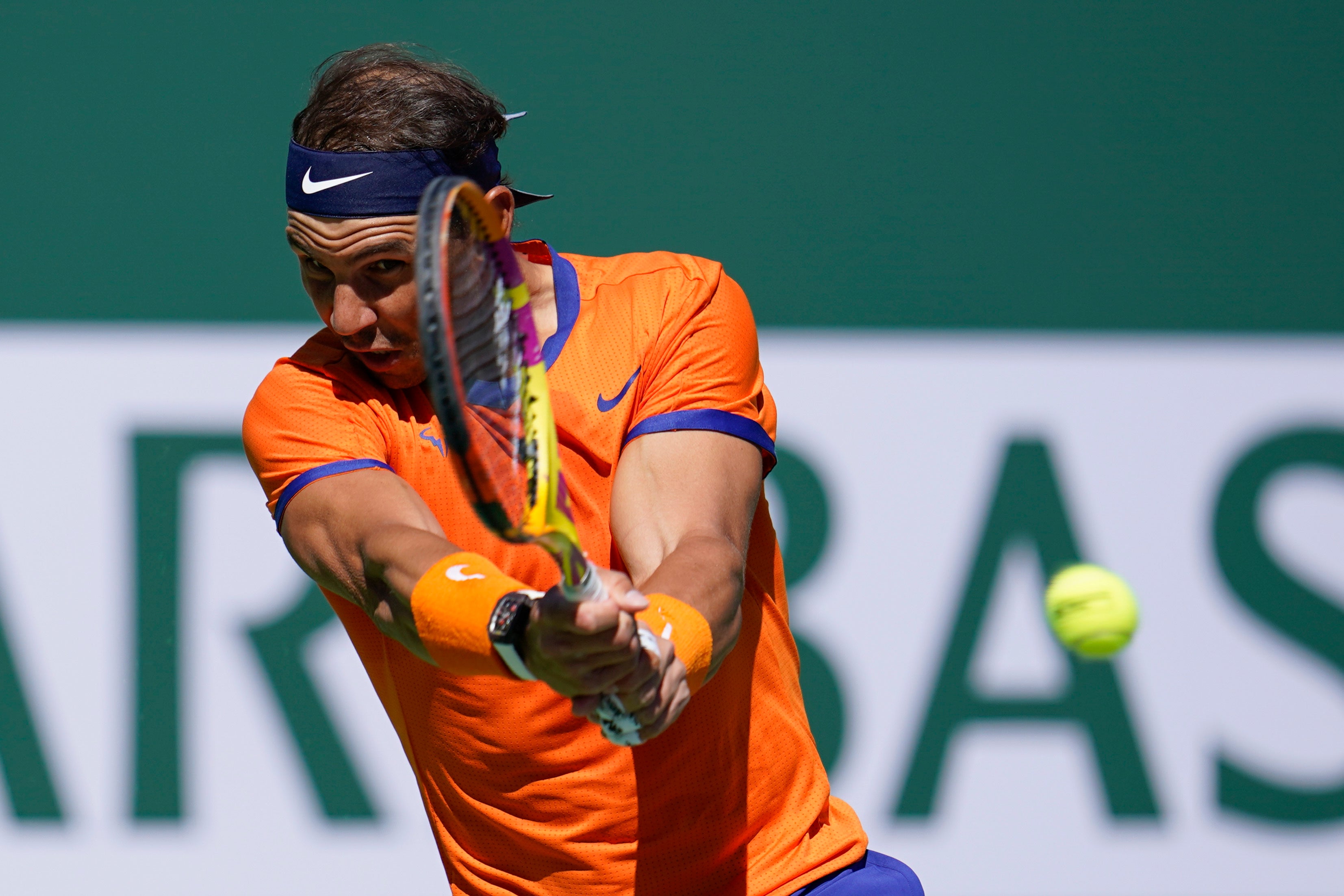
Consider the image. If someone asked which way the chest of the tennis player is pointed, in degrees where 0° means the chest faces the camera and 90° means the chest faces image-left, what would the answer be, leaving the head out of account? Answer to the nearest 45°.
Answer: approximately 0°
